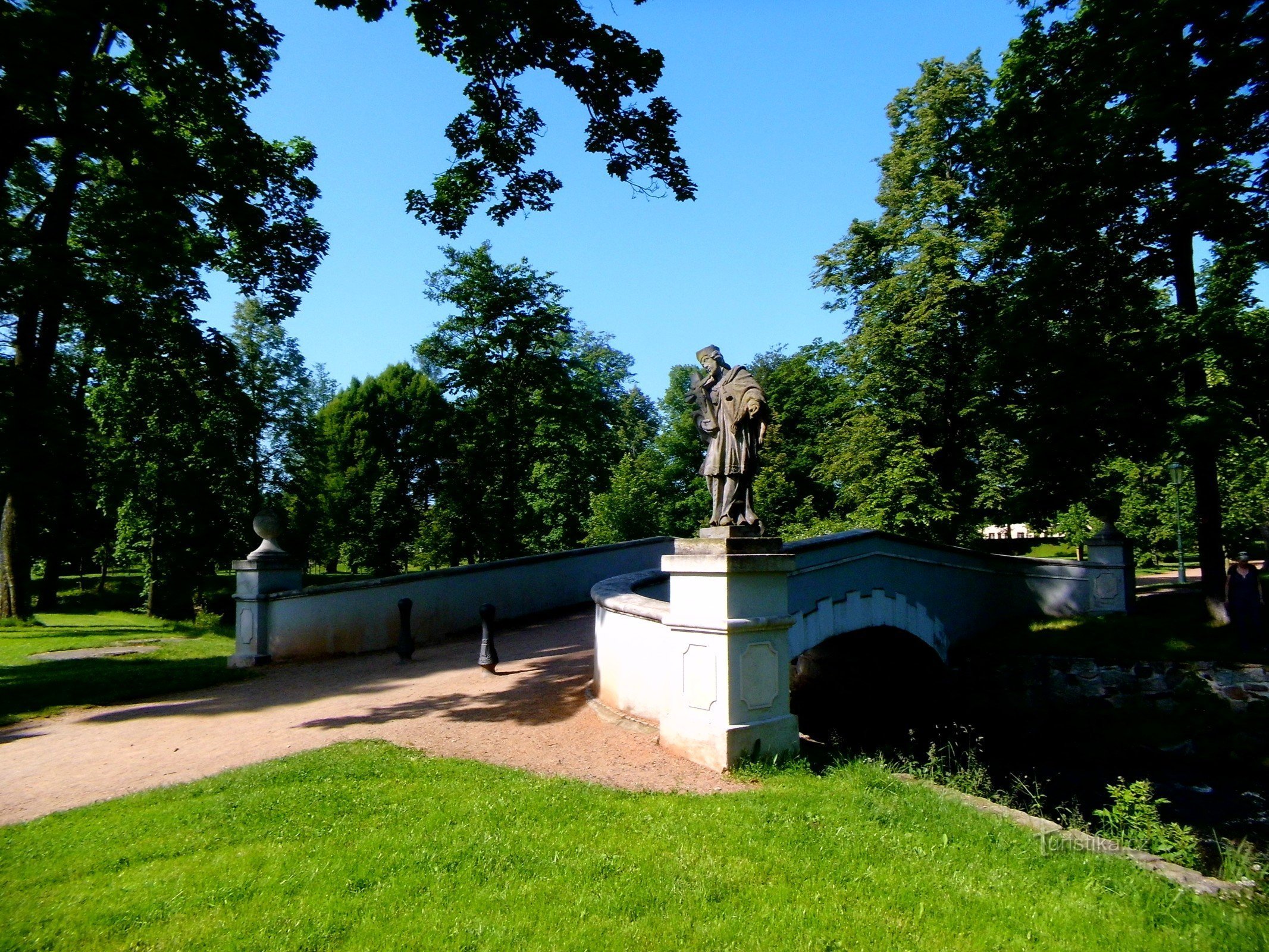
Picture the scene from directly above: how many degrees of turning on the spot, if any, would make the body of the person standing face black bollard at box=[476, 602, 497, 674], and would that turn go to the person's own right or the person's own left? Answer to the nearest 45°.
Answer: approximately 45° to the person's own right

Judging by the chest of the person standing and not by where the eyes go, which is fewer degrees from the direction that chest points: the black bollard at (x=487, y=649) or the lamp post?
the black bollard

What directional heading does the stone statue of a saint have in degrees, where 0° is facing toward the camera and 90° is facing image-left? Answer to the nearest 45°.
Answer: approximately 45°

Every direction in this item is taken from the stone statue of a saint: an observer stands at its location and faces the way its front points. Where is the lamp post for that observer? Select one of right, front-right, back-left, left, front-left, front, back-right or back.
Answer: back

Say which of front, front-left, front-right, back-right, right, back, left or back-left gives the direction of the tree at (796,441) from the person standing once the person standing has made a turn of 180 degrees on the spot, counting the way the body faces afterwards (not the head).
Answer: front-left

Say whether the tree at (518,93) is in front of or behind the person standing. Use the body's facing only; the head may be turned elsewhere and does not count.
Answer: in front

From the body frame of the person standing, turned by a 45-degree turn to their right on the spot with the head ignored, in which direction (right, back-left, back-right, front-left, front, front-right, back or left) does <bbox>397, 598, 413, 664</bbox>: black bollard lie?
front

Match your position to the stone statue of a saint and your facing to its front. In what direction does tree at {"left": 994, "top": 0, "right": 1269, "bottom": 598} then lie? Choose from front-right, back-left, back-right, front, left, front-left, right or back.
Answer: back

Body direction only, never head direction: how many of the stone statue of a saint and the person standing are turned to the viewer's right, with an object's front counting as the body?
0

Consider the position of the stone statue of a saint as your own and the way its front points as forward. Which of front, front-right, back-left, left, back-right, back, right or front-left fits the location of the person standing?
back

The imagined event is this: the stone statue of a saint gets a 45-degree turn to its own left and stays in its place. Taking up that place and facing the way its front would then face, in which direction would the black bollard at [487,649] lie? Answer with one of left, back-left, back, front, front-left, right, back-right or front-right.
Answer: back-right

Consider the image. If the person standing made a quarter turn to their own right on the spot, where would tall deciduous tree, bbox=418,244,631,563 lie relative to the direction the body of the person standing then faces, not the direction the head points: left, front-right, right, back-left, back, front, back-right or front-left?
front

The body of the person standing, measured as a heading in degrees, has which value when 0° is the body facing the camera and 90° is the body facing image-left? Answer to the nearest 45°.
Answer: approximately 0°
